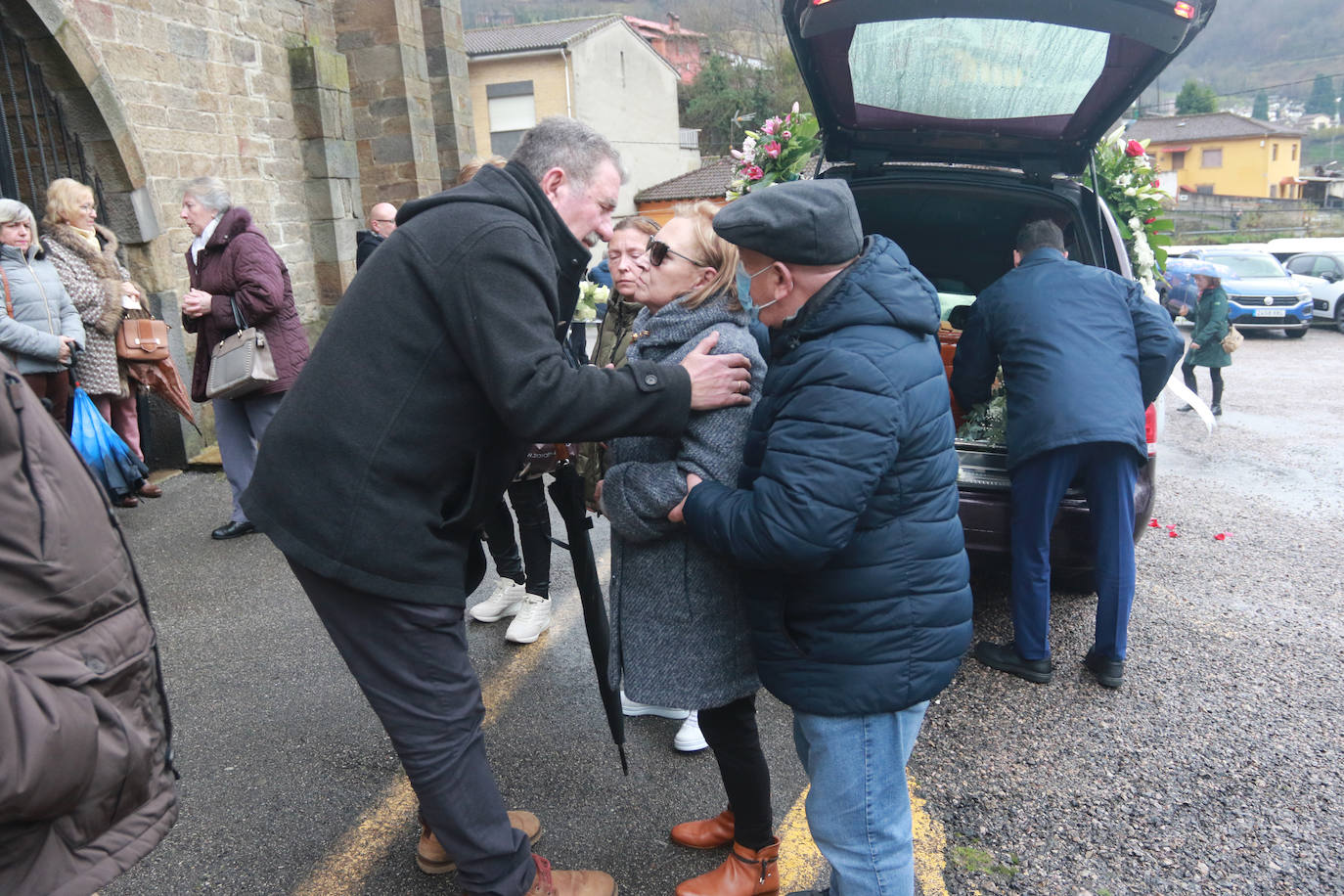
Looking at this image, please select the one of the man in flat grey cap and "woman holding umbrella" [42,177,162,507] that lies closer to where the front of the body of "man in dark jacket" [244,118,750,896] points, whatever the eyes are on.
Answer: the man in flat grey cap

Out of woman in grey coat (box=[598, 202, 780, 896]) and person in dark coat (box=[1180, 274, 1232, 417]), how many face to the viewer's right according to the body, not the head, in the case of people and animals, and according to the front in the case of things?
0

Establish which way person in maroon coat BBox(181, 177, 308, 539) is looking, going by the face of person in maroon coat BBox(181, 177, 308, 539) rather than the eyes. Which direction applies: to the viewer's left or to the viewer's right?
to the viewer's left

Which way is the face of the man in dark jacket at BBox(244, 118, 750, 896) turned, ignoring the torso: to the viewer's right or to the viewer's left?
to the viewer's right

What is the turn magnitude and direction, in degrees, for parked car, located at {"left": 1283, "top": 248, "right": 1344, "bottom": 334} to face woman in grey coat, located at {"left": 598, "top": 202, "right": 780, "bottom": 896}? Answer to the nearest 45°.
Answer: approximately 45° to its right

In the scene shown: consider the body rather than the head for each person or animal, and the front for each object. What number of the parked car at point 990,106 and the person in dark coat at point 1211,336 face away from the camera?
1

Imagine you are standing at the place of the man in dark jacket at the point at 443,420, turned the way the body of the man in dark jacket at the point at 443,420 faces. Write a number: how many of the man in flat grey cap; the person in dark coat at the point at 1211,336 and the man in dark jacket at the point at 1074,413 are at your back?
0

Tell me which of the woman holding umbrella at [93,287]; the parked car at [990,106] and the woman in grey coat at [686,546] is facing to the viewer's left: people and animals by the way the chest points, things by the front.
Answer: the woman in grey coat

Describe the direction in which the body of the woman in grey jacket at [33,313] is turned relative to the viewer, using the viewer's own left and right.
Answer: facing the viewer and to the right of the viewer

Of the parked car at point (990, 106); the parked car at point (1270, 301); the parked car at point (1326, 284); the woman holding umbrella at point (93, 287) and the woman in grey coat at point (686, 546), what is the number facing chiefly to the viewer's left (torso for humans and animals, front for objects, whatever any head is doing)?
1

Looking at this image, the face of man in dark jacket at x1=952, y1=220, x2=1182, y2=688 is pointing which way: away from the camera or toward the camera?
away from the camera

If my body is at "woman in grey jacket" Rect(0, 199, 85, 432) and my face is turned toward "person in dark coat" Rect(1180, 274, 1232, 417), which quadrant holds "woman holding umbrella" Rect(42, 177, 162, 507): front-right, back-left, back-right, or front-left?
front-left

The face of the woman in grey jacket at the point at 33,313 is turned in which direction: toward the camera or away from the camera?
toward the camera
